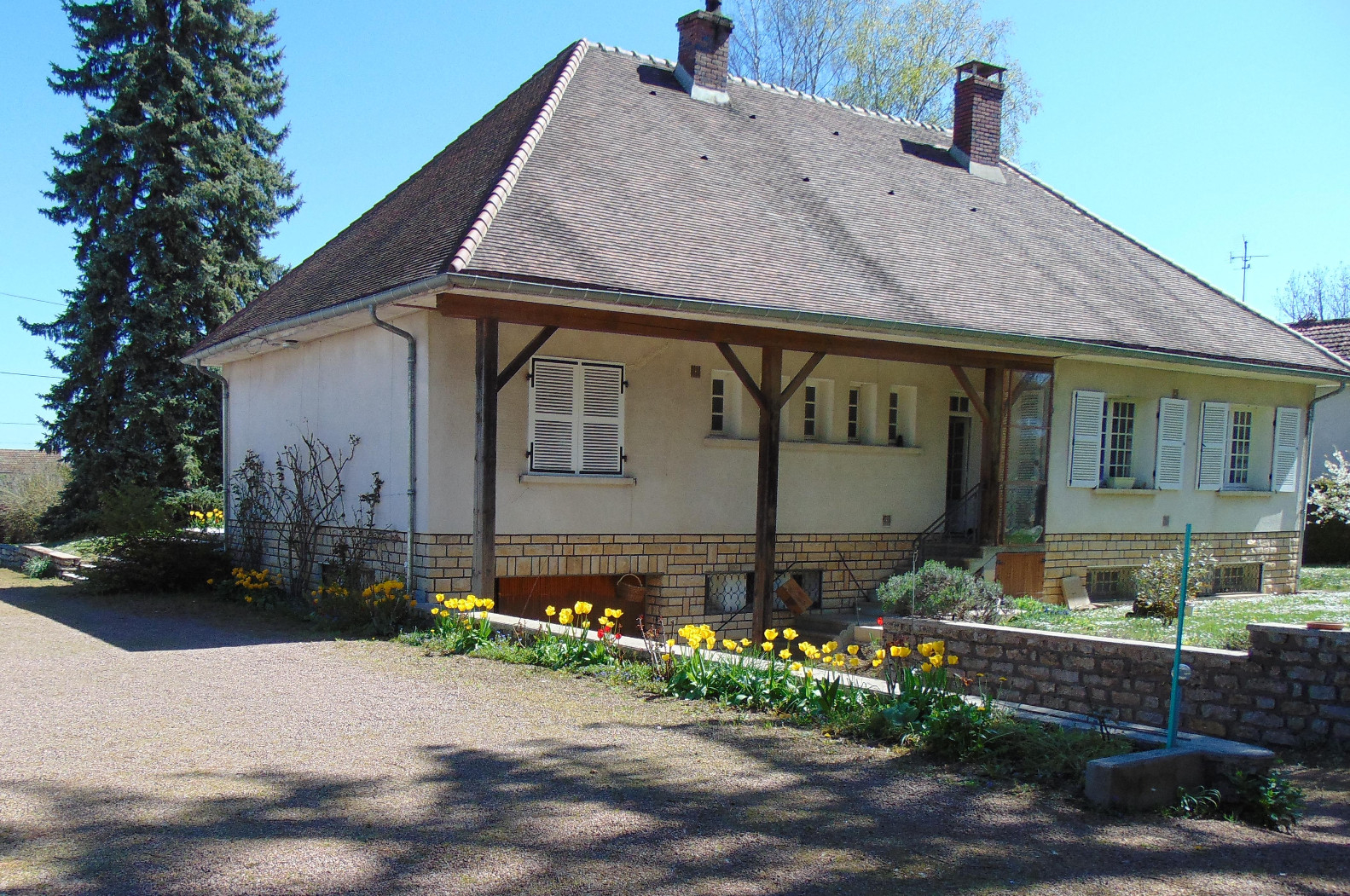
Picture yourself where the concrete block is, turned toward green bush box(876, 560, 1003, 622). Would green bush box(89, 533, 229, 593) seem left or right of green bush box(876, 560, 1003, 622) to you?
left

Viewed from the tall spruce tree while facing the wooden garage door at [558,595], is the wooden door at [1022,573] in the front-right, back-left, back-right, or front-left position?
front-left

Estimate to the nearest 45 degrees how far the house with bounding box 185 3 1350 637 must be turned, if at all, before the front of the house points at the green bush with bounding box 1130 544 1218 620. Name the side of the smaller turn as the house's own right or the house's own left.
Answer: approximately 45° to the house's own left

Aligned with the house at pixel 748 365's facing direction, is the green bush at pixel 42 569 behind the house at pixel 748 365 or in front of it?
behind

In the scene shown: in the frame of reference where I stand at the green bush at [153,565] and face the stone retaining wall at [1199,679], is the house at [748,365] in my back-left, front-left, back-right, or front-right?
front-left

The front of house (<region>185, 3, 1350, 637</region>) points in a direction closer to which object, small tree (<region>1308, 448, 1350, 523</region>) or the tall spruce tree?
the small tree

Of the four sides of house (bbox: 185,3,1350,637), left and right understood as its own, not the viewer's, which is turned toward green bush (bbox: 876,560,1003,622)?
front

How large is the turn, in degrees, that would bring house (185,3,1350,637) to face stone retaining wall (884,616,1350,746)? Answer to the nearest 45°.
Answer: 0° — it already faces it

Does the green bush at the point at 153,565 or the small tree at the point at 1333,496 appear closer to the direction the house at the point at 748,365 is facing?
the small tree

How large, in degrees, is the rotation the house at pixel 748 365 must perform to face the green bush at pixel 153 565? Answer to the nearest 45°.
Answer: approximately 135° to its right

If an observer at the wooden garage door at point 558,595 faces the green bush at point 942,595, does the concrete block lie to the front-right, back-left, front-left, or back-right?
front-right

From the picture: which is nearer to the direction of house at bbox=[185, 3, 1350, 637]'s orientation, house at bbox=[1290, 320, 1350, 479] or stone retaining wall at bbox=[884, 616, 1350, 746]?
the stone retaining wall

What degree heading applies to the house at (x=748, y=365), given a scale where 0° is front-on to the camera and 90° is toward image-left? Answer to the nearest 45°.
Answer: approximately 315°

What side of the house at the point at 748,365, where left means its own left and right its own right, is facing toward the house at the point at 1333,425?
left

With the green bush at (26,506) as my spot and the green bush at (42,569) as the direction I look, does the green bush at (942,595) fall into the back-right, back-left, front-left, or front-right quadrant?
front-left

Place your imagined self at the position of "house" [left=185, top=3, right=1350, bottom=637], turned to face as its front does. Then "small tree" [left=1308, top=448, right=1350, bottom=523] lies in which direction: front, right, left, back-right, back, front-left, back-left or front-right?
left
